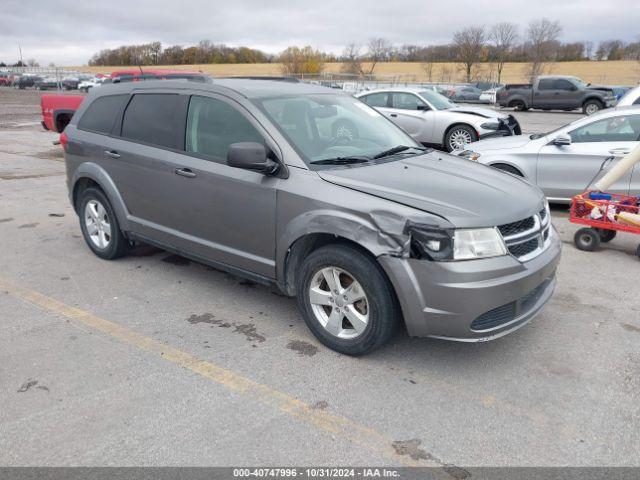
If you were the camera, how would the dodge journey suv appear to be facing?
facing the viewer and to the right of the viewer

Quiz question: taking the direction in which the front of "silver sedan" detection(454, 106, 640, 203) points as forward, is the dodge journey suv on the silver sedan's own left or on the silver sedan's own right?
on the silver sedan's own left

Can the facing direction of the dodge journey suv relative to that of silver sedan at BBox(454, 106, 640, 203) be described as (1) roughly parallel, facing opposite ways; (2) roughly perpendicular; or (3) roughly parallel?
roughly parallel, facing opposite ways

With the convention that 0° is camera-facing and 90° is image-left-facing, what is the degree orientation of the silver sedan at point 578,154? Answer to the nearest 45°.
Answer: approximately 90°

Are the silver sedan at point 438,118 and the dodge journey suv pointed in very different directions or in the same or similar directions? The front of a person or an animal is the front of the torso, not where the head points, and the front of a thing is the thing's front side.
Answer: same or similar directions

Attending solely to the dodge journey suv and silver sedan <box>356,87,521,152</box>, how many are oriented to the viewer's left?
0

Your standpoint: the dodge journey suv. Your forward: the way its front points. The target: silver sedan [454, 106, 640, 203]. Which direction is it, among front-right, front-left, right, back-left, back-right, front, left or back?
left

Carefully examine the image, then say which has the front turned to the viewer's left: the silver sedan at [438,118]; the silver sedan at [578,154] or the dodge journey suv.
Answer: the silver sedan at [578,154]

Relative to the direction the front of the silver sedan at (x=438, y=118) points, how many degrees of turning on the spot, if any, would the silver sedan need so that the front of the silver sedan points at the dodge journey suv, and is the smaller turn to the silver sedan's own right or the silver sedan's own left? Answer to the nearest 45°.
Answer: approximately 45° to the silver sedan's own right

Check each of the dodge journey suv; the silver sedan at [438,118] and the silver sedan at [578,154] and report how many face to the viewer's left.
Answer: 1

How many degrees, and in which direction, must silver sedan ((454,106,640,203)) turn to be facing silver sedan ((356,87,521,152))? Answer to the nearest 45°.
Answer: approximately 45° to its right

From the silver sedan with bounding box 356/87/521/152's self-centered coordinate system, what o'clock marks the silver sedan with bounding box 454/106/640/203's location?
the silver sedan with bounding box 454/106/640/203 is roughly at 1 o'clock from the silver sedan with bounding box 356/87/521/152.

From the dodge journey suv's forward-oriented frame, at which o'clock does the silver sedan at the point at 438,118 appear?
The silver sedan is roughly at 8 o'clock from the dodge journey suv.

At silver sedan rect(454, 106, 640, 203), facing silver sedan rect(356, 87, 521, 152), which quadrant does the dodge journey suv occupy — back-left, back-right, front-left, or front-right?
back-left
